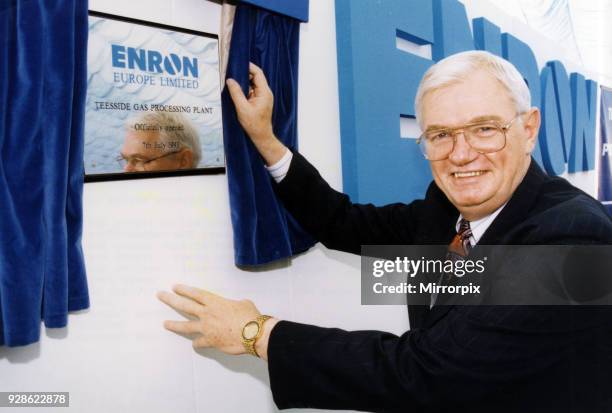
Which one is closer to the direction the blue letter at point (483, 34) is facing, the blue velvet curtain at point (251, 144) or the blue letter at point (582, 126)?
the blue velvet curtain

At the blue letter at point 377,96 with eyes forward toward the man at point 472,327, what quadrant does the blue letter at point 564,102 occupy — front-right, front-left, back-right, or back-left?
back-left

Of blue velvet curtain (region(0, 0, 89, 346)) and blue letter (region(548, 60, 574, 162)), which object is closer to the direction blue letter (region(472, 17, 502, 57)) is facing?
the blue velvet curtain
